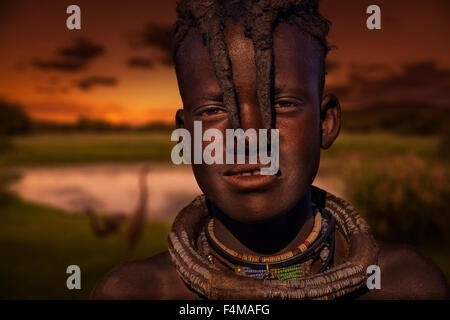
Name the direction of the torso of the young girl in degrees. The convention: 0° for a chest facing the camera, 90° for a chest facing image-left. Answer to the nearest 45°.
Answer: approximately 0°

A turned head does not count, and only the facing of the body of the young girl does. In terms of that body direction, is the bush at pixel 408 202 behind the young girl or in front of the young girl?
behind
